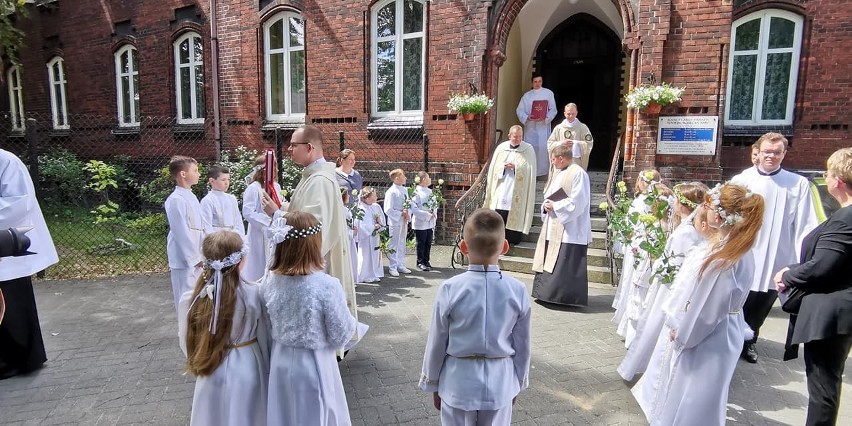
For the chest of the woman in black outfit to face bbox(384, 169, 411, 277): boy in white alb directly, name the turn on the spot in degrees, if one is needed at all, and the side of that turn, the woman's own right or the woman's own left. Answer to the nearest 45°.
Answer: approximately 45° to the woman's own right

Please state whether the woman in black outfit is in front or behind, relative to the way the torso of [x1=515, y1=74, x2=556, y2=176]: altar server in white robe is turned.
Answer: in front

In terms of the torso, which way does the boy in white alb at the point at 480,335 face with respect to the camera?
away from the camera

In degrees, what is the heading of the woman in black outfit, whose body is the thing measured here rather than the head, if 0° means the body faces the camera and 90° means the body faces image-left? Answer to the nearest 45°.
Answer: approximately 90°

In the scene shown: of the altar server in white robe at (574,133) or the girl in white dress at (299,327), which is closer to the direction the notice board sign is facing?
the girl in white dress

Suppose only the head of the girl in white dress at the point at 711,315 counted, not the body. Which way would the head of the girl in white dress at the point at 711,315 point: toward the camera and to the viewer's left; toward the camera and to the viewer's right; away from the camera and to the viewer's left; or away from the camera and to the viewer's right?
away from the camera and to the viewer's left

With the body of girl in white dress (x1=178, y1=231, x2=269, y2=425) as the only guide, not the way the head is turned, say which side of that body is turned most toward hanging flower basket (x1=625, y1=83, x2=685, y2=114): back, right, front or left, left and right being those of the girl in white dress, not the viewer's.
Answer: front

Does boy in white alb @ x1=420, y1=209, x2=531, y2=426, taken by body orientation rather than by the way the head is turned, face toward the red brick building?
yes

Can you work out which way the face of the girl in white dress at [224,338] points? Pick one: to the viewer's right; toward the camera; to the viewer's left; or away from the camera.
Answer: away from the camera

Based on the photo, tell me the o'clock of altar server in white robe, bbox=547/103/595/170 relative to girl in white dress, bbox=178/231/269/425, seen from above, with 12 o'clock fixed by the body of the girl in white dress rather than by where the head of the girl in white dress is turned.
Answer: The altar server in white robe is roughly at 12 o'clock from the girl in white dress.

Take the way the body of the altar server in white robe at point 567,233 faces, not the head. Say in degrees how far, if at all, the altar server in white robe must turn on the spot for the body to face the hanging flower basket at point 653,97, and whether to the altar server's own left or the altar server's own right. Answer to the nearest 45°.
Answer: approximately 180°
